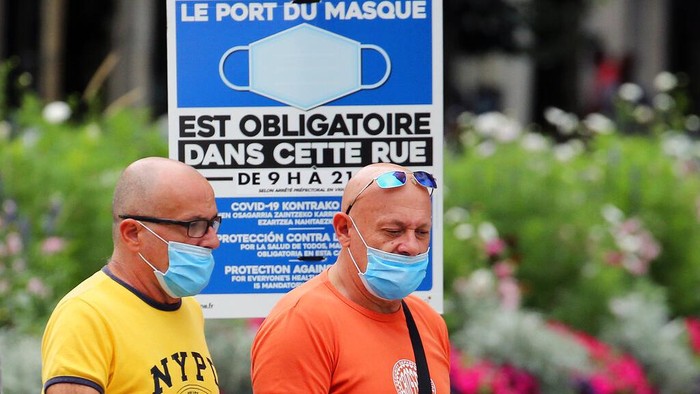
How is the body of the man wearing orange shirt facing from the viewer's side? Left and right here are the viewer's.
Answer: facing the viewer and to the right of the viewer

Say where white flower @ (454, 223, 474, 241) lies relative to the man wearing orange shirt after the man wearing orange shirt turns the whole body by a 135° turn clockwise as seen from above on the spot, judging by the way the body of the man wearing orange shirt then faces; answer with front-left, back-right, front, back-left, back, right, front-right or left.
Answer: right

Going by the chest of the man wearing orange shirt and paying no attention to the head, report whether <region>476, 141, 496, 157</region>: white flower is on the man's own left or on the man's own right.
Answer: on the man's own left

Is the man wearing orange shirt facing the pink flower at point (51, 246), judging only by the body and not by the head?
no

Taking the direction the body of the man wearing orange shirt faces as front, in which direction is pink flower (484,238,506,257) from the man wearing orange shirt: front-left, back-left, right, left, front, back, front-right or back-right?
back-left

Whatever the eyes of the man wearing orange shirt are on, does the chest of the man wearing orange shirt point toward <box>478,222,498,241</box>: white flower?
no

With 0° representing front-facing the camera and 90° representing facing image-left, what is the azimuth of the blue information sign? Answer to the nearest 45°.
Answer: approximately 0°

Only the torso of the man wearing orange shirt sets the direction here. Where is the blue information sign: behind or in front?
behind

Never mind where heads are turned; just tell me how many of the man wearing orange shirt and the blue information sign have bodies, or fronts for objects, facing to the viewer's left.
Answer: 0

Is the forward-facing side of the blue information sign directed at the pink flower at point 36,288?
no

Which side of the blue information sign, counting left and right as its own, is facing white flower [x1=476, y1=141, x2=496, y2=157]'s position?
back

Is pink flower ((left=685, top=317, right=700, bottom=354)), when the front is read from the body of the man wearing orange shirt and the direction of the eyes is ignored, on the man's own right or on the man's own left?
on the man's own left

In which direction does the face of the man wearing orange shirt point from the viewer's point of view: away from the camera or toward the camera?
toward the camera
